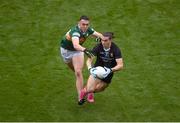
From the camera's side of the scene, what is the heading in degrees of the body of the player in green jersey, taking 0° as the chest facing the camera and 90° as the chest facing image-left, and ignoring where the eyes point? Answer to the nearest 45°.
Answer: approximately 315°
